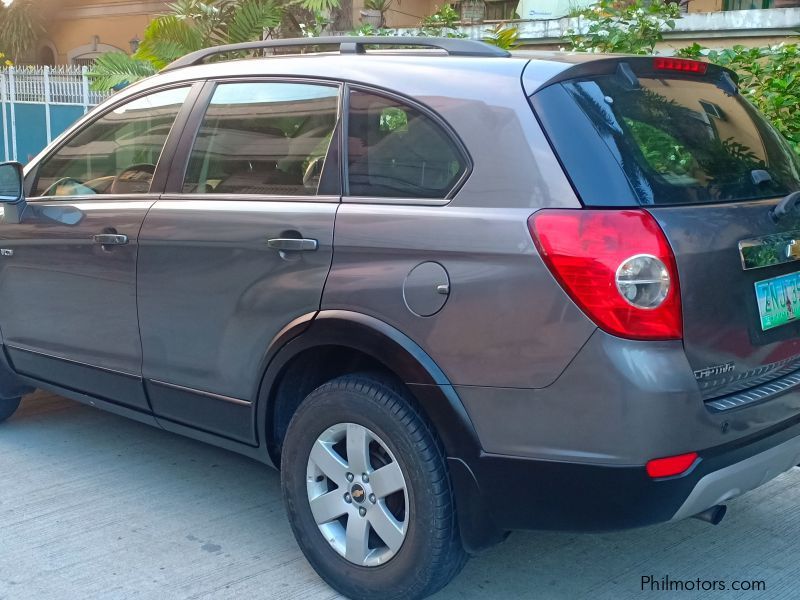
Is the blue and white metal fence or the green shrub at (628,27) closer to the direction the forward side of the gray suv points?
the blue and white metal fence

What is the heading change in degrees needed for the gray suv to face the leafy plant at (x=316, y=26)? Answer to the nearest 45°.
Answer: approximately 45° to its right

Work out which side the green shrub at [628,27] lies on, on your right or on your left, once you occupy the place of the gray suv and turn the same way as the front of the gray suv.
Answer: on your right

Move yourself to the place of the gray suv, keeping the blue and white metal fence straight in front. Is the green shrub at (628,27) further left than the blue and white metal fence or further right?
right

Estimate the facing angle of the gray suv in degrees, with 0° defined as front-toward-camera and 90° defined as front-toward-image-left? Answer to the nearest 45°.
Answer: approximately 135°

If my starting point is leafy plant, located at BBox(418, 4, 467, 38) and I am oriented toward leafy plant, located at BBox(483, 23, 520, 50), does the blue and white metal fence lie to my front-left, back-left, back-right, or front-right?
back-right

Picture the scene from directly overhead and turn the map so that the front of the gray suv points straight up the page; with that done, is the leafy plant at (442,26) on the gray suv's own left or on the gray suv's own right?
on the gray suv's own right

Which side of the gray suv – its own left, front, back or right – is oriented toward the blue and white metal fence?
front
